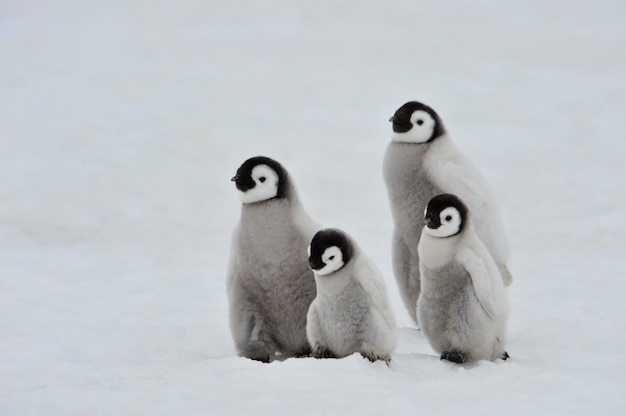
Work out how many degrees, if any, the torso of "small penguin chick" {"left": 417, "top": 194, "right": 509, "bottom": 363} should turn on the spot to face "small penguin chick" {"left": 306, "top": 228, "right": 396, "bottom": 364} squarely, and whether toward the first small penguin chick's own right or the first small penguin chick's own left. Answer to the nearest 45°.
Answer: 0° — it already faces it

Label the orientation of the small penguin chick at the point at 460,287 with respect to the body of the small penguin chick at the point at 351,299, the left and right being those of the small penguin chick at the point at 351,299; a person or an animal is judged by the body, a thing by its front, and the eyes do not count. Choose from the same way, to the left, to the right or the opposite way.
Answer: the same way

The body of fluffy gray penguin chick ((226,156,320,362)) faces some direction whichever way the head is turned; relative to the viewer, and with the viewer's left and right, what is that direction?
facing the viewer and to the left of the viewer

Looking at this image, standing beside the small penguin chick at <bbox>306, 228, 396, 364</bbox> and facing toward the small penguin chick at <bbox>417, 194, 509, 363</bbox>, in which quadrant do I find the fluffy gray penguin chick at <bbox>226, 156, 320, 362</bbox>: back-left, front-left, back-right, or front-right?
back-left

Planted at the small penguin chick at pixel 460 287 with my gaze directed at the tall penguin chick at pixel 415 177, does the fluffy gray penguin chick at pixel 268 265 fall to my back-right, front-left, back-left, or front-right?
front-left

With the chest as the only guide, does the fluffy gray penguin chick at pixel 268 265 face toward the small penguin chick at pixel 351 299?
no

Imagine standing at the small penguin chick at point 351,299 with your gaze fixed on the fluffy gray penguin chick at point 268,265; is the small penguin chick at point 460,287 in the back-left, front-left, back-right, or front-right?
back-right

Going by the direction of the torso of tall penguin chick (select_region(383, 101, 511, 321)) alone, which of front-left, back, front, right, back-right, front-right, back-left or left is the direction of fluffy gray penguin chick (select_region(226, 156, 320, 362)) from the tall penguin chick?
front

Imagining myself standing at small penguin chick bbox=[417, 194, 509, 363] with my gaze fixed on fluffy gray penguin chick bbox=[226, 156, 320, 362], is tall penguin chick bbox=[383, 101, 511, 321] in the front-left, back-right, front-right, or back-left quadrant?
front-right

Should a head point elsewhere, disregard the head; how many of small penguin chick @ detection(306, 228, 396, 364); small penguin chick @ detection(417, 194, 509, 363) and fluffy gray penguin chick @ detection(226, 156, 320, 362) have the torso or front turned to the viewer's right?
0

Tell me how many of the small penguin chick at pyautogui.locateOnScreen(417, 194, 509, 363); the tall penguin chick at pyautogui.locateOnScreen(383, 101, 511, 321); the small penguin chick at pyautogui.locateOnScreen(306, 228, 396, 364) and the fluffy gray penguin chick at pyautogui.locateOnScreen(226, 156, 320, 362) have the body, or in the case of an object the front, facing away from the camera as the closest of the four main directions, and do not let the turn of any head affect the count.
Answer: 0

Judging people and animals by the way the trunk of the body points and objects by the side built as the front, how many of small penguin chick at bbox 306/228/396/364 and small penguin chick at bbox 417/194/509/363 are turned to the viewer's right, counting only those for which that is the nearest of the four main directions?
0

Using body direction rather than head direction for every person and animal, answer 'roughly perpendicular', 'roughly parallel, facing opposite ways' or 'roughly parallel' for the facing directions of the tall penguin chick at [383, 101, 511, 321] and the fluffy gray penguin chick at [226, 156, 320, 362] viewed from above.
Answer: roughly parallel

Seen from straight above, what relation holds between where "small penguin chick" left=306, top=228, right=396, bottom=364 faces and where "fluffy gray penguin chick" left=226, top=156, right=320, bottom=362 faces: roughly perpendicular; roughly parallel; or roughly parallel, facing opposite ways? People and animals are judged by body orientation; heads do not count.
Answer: roughly parallel

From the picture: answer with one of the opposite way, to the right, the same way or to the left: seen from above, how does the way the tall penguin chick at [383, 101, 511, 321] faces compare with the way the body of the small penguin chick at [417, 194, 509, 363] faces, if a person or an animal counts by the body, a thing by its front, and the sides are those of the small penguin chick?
the same way
